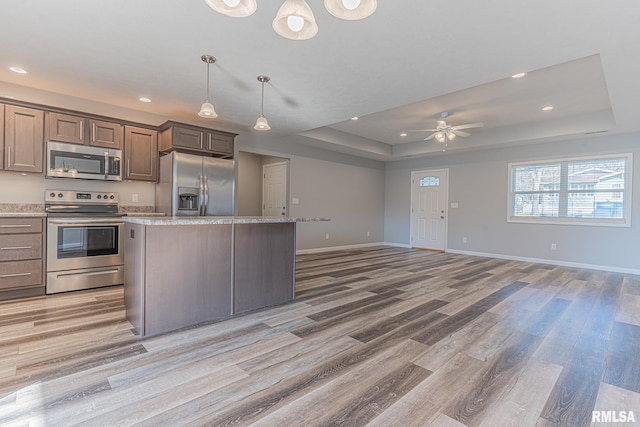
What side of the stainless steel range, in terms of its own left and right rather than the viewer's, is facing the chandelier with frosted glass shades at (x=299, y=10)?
front

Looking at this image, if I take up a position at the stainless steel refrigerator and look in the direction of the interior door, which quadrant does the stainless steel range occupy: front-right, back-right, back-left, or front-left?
back-left

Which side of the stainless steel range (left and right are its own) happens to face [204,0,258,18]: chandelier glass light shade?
front

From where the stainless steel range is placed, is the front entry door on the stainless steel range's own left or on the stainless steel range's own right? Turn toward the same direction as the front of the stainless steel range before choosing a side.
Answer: on the stainless steel range's own left

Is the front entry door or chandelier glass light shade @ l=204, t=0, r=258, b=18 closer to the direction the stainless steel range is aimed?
the chandelier glass light shade

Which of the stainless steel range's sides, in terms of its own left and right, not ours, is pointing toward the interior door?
left

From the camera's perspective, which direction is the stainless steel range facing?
toward the camera

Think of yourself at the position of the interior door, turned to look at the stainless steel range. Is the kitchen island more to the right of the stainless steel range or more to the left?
left

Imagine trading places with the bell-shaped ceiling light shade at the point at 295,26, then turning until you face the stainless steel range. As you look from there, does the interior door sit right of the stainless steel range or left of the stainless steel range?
right

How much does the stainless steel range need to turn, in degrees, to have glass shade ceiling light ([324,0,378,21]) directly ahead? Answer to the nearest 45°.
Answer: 0° — it already faces it

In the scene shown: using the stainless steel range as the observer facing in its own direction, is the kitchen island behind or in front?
in front
